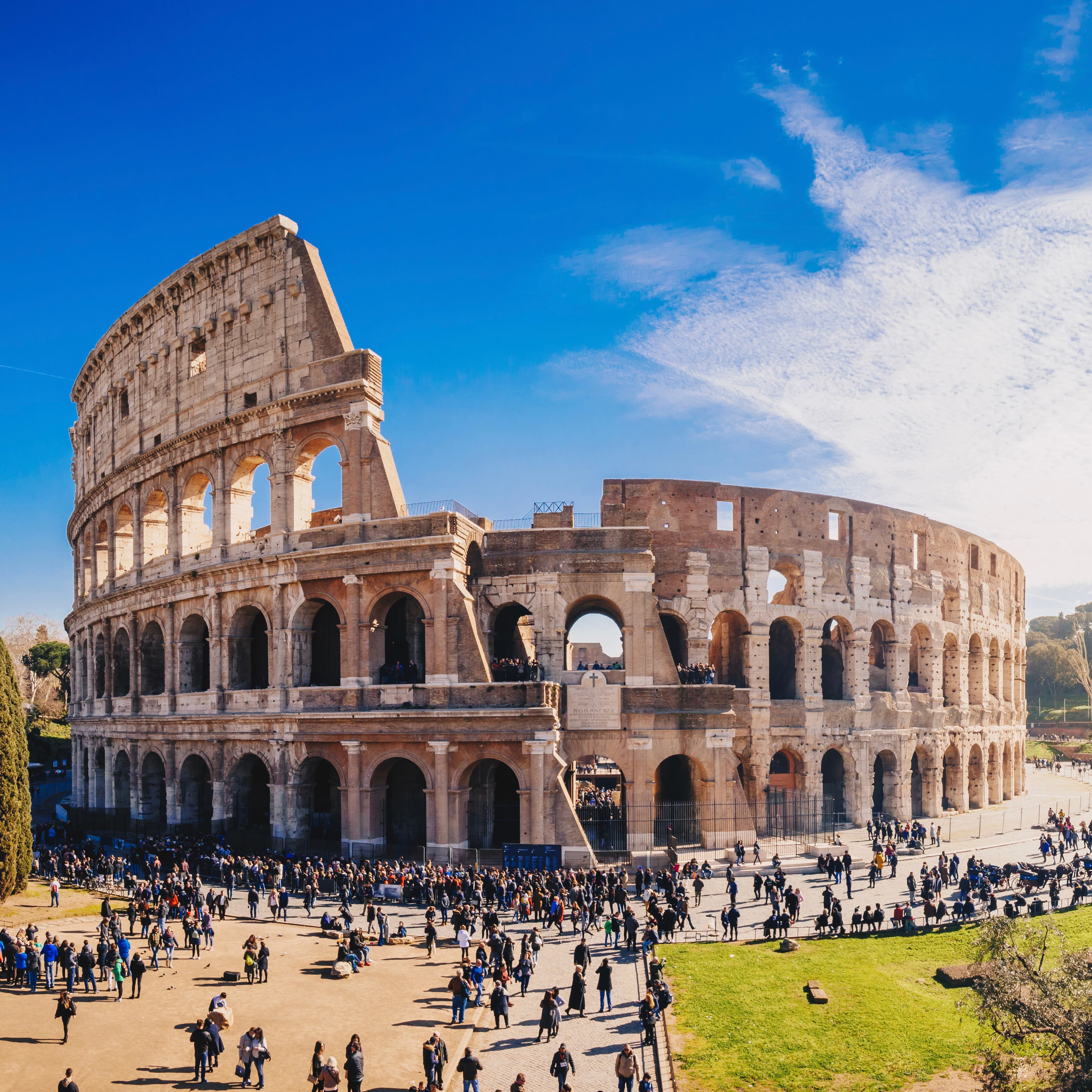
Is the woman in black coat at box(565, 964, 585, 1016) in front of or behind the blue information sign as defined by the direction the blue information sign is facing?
in front

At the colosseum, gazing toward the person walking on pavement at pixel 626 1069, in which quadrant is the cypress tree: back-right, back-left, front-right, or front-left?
front-right

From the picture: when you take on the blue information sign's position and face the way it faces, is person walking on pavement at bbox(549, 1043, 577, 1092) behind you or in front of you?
in front

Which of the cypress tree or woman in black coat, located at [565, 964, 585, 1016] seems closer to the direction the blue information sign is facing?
the woman in black coat

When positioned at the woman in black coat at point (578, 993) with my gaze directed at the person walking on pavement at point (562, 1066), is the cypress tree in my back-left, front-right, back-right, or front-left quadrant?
back-right

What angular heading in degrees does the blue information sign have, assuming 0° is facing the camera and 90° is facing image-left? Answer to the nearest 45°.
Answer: approximately 0°

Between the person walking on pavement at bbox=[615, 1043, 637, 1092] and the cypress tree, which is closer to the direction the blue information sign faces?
the person walking on pavement

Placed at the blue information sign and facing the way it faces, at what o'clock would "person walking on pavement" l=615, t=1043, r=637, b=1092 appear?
The person walking on pavement is roughly at 12 o'clock from the blue information sign.

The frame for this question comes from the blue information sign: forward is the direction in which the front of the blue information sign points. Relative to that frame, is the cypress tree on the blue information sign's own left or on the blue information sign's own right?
on the blue information sign's own right
